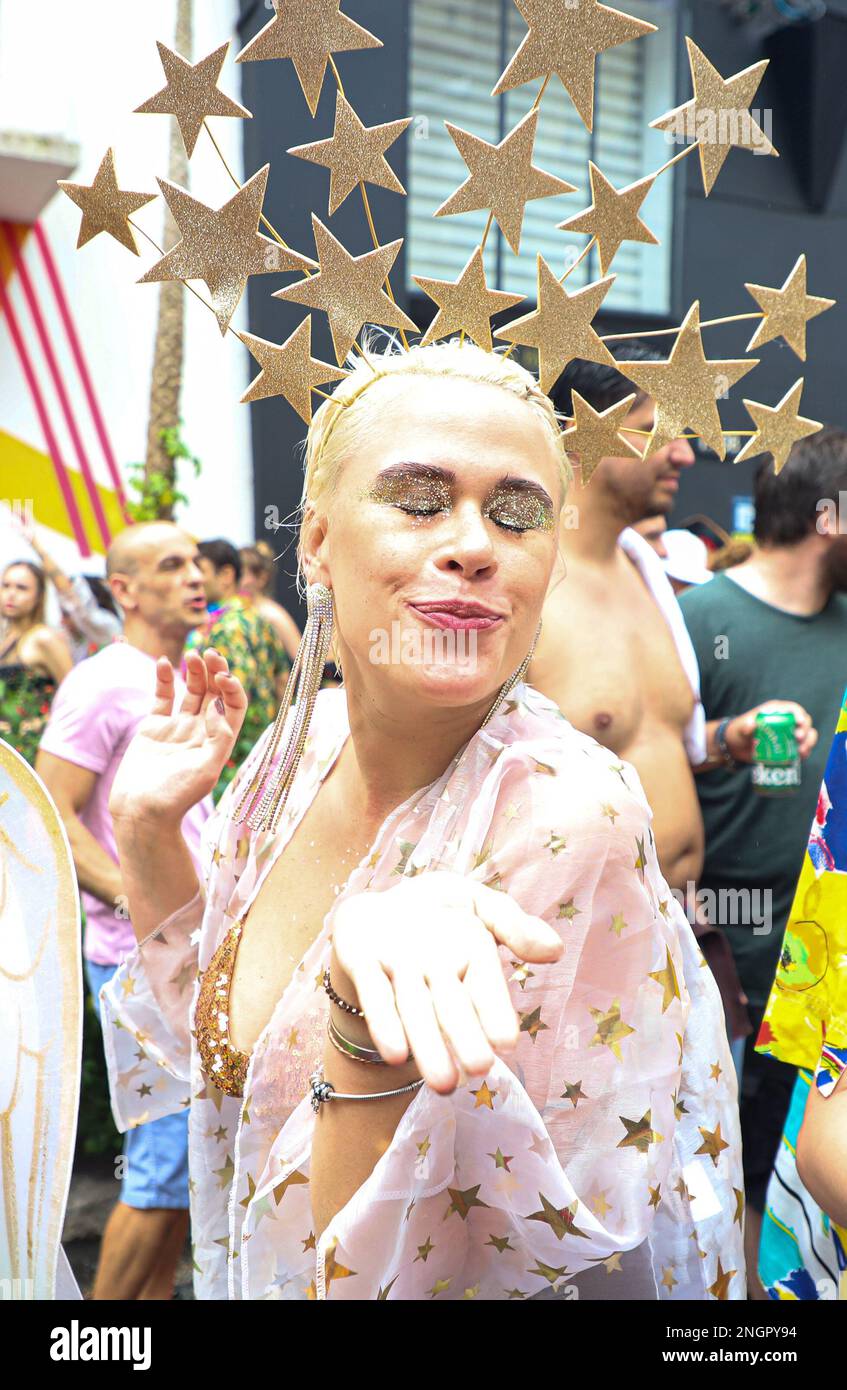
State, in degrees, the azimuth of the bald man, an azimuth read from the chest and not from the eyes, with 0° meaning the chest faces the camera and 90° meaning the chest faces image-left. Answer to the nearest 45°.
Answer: approximately 315°

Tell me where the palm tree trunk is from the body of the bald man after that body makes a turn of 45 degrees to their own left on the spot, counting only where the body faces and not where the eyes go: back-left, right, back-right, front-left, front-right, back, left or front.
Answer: left

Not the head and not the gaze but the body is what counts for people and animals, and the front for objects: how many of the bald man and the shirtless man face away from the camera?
0

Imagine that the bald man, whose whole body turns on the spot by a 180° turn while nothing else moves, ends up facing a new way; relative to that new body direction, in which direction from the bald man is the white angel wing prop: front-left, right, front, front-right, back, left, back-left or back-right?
back-left

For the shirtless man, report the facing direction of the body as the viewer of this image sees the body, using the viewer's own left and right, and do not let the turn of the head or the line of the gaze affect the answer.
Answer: facing the viewer and to the right of the viewer
